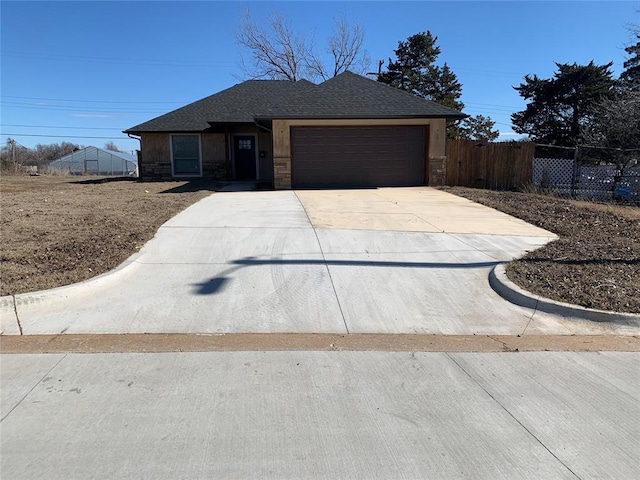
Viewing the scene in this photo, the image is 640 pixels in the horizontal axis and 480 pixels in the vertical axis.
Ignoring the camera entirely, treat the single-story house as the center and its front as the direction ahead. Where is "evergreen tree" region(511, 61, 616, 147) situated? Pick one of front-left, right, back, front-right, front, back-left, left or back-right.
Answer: back-left

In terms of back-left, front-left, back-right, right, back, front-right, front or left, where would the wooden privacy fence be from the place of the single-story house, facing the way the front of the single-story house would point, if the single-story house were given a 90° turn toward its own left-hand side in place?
front

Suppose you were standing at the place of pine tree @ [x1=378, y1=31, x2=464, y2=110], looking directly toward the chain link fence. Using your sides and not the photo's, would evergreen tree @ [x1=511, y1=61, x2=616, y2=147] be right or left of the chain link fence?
left

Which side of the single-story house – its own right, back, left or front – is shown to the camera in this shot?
front

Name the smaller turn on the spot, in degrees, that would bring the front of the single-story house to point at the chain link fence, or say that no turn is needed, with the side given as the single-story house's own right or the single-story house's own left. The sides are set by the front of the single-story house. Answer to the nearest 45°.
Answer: approximately 90° to the single-story house's own left

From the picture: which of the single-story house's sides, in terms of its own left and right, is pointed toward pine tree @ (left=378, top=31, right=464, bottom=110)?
back
